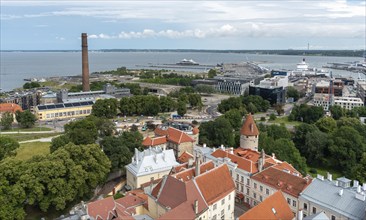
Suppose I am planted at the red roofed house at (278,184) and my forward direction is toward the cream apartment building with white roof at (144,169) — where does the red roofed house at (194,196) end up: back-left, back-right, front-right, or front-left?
front-left

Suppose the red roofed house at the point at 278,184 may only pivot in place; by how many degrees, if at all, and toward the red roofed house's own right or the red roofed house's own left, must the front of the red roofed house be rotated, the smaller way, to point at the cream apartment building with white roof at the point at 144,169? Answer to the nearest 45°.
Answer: approximately 45° to the red roofed house's own right

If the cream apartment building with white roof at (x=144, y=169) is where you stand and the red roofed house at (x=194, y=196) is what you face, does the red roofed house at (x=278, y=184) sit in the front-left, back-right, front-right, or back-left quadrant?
front-left

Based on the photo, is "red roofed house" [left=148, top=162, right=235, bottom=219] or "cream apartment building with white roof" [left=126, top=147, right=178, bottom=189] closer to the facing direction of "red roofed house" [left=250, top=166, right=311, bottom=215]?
the red roofed house

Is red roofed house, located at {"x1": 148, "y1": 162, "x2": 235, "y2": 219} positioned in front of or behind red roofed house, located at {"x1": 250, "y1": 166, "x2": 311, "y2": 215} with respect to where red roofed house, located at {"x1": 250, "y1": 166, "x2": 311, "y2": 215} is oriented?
in front

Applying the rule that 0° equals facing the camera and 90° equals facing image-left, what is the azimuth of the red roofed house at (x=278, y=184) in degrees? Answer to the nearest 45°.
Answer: approximately 45°
